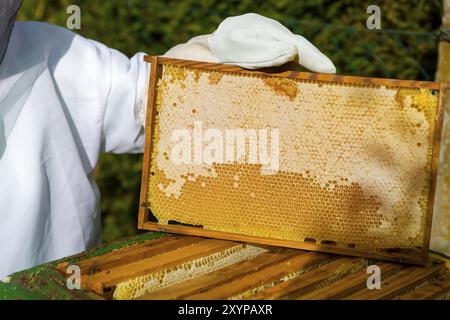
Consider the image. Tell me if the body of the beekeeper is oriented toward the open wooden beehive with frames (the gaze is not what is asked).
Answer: yes
